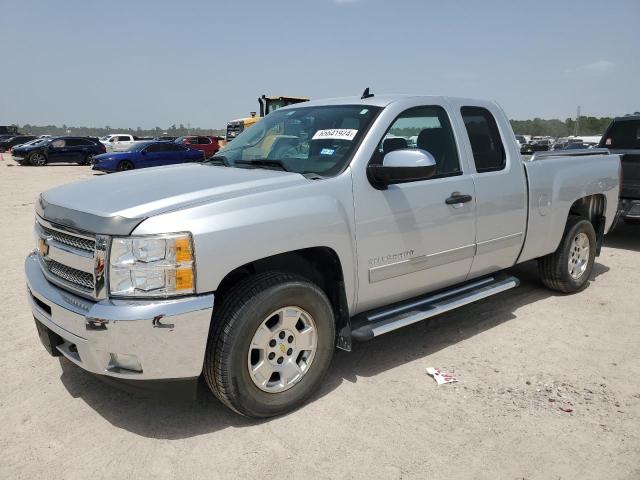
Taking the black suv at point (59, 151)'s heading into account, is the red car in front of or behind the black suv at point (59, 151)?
behind

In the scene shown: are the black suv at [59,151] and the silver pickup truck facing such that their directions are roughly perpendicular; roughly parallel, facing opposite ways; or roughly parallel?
roughly parallel

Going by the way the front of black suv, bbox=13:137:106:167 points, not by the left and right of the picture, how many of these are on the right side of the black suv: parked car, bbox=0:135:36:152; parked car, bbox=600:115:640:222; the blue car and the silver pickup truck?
1

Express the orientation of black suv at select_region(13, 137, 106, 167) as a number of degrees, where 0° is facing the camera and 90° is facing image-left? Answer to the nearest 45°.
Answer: approximately 90°

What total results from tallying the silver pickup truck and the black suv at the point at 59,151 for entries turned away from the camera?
0

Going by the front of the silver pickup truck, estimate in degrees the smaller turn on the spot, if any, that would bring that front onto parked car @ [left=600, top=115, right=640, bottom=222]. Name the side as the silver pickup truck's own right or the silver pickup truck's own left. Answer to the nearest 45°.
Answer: approximately 180°

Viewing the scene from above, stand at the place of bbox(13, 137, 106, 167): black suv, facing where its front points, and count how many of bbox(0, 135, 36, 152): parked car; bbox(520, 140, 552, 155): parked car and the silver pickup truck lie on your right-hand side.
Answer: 1

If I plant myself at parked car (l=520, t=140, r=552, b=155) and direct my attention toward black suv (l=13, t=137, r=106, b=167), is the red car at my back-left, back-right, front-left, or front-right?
front-right

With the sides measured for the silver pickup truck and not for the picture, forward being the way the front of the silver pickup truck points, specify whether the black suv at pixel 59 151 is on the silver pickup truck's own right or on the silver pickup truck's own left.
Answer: on the silver pickup truck's own right

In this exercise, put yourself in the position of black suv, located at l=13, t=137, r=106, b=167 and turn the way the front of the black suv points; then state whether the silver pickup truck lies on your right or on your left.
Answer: on your left

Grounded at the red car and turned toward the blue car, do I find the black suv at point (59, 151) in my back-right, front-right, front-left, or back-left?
front-right

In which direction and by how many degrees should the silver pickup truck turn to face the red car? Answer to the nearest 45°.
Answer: approximately 135° to its right

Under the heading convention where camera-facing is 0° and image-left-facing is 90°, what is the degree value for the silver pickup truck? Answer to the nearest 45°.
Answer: approximately 45°

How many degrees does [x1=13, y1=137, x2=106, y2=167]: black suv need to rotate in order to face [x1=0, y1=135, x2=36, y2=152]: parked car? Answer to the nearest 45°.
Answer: approximately 90° to its right
